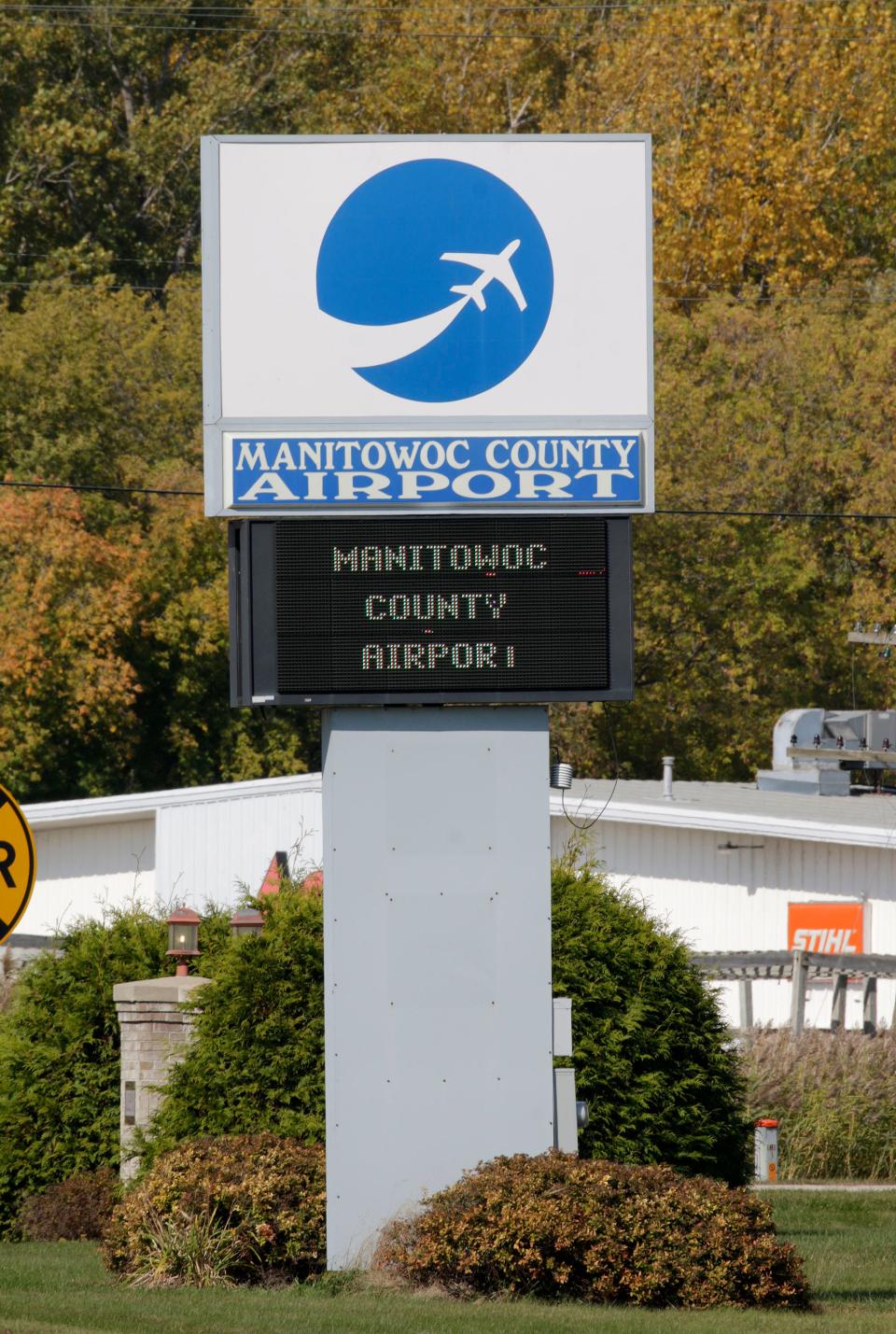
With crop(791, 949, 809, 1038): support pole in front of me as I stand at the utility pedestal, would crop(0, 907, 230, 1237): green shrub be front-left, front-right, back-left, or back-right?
back-left

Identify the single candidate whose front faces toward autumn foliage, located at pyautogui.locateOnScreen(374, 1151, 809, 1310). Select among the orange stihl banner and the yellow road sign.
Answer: the orange stihl banner

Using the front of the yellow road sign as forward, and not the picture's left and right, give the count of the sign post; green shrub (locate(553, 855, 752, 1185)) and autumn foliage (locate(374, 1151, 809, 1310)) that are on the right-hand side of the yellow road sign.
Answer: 0

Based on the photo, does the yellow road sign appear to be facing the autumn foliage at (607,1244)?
no

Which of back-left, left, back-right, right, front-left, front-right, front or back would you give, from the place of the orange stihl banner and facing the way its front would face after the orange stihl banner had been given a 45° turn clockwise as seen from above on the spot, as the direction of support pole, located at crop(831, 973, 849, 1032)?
front-left

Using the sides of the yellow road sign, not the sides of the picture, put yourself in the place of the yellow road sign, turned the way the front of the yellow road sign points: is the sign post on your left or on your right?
on your left

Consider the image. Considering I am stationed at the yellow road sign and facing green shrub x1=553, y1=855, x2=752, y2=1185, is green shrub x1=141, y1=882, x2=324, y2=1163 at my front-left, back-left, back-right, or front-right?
front-left

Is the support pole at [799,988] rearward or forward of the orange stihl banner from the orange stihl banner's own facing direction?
forward

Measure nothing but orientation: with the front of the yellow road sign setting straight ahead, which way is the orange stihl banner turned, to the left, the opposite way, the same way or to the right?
the same way

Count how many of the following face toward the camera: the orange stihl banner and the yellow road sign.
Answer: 2

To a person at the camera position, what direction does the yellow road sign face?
facing the viewer

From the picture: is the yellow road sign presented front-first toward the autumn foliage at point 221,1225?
no

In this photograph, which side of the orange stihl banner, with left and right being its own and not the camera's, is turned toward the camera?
front

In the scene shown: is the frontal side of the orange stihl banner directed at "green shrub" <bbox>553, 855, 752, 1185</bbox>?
yes

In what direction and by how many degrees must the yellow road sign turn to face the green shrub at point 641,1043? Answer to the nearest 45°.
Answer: approximately 135° to its left

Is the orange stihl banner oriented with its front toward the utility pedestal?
yes

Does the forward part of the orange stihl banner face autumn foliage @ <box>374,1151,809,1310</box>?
yes
